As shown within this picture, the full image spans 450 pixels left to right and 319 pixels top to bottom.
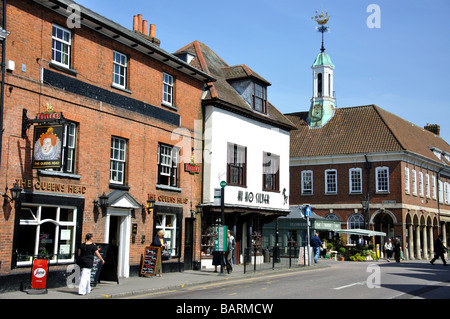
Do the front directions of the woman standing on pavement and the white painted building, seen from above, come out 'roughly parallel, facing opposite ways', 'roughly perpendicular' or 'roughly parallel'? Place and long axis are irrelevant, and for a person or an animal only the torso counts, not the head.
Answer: roughly perpendicular

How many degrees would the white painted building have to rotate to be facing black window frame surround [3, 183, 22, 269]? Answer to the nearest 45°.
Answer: approximately 90° to its right

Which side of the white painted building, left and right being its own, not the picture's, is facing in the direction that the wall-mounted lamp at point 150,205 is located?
right

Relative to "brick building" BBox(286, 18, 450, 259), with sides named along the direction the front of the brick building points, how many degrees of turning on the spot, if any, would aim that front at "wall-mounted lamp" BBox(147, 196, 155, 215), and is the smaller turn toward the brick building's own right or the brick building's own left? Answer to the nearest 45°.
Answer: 0° — it already faces it

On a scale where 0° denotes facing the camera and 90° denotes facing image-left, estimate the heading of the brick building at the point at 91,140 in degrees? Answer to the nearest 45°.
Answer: approximately 315°

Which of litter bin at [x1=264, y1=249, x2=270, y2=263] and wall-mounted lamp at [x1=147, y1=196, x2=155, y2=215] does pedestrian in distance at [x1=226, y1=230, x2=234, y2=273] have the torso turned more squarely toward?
the wall-mounted lamp

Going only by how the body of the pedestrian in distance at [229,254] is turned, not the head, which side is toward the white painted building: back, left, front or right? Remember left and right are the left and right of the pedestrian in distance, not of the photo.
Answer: right

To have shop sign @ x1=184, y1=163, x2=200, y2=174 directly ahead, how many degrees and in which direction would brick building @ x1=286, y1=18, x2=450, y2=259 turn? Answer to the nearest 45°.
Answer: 0° — it already faces it
